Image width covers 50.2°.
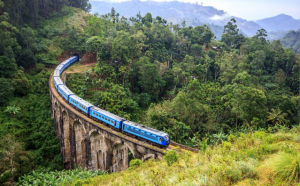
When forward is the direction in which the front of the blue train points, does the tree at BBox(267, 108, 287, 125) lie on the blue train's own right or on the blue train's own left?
on the blue train's own left

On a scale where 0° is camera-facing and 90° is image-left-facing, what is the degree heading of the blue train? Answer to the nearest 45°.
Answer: approximately 315°

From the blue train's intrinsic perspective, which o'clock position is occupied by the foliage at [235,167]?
The foliage is roughly at 1 o'clock from the blue train.

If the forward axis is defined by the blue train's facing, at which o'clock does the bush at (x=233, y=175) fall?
The bush is roughly at 1 o'clock from the blue train.

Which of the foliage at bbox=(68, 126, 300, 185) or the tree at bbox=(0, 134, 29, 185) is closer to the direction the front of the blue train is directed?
the foliage

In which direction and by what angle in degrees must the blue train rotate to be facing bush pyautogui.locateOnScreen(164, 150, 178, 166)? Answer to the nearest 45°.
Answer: approximately 45° to its right
